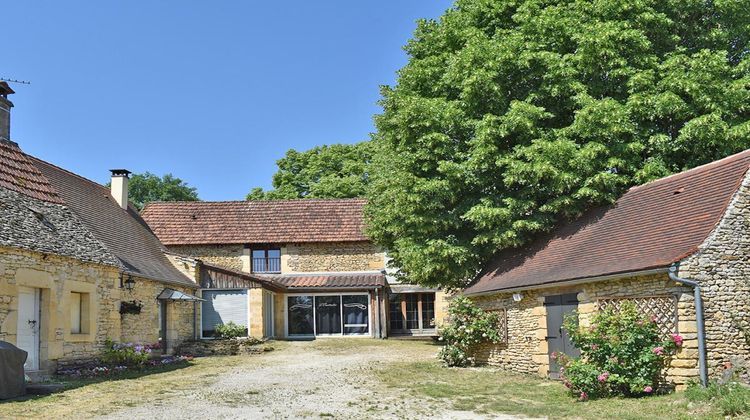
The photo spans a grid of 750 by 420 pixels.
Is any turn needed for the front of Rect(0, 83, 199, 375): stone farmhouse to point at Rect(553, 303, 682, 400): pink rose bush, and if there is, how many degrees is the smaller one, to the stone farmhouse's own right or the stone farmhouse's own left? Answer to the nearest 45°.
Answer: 0° — it already faces it

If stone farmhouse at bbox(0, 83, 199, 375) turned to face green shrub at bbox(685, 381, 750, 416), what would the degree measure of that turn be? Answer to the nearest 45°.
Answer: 0° — it already faces it

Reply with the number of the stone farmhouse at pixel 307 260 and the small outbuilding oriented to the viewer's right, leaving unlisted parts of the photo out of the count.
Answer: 0

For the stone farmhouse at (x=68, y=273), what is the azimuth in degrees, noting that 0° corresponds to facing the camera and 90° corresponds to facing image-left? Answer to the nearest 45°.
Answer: approximately 315°

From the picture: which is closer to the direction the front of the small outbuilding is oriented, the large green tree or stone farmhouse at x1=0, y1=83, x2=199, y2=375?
the stone farmhouse

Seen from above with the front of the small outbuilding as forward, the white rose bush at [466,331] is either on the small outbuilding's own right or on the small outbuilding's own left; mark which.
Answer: on the small outbuilding's own right

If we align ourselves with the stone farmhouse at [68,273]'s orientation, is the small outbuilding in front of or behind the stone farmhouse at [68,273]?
in front

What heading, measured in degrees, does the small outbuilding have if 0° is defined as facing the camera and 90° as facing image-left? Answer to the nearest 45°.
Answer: approximately 45°

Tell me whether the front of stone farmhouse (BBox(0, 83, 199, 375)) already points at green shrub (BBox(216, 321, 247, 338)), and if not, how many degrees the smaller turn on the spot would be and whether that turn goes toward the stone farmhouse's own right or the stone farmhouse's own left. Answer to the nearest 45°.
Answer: approximately 90° to the stone farmhouse's own left

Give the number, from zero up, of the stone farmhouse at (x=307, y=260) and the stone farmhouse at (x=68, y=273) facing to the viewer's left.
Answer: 0

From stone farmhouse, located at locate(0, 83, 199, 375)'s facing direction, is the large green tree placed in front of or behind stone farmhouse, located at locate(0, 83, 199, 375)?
in front

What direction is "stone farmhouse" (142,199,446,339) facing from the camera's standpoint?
toward the camera
